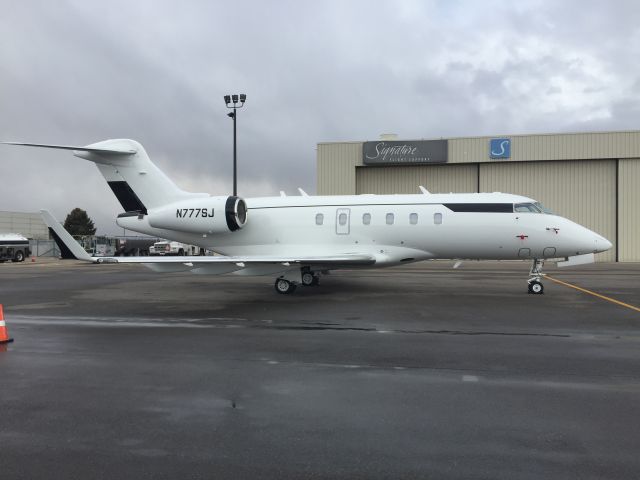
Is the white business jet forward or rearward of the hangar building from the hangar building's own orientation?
forward

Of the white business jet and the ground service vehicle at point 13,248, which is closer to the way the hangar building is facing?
the white business jet

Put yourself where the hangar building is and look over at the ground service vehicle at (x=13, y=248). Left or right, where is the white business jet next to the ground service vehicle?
left

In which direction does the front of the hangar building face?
toward the camera

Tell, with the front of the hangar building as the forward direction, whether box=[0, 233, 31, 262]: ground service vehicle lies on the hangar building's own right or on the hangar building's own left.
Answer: on the hangar building's own right

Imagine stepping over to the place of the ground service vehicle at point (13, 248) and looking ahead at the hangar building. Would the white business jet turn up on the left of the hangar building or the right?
right
